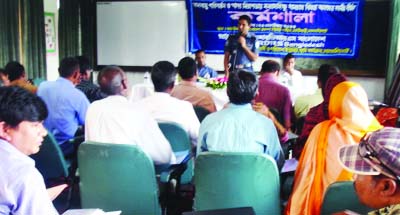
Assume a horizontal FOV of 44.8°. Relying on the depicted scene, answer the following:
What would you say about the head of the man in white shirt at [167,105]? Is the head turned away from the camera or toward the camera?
away from the camera

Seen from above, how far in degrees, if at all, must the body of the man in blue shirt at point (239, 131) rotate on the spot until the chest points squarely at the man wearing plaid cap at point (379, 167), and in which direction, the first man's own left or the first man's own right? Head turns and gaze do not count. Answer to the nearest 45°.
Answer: approximately 180°

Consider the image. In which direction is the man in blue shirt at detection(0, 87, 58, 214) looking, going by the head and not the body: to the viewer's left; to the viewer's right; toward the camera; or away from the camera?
to the viewer's right

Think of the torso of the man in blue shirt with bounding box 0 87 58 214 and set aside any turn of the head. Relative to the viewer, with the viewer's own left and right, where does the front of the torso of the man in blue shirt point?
facing to the right of the viewer

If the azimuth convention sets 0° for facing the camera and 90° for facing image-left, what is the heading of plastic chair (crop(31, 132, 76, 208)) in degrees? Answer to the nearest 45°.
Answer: approximately 225°

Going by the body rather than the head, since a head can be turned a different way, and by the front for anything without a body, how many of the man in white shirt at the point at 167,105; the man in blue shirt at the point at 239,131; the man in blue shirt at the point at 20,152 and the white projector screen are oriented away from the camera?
2

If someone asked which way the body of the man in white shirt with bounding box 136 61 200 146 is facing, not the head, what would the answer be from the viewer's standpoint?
away from the camera

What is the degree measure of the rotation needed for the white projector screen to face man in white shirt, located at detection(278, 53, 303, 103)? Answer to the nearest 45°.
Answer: approximately 45° to its left

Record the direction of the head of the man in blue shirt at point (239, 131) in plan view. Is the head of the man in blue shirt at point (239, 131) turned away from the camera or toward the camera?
away from the camera

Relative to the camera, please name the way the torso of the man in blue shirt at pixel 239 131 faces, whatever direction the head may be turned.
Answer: away from the camera
